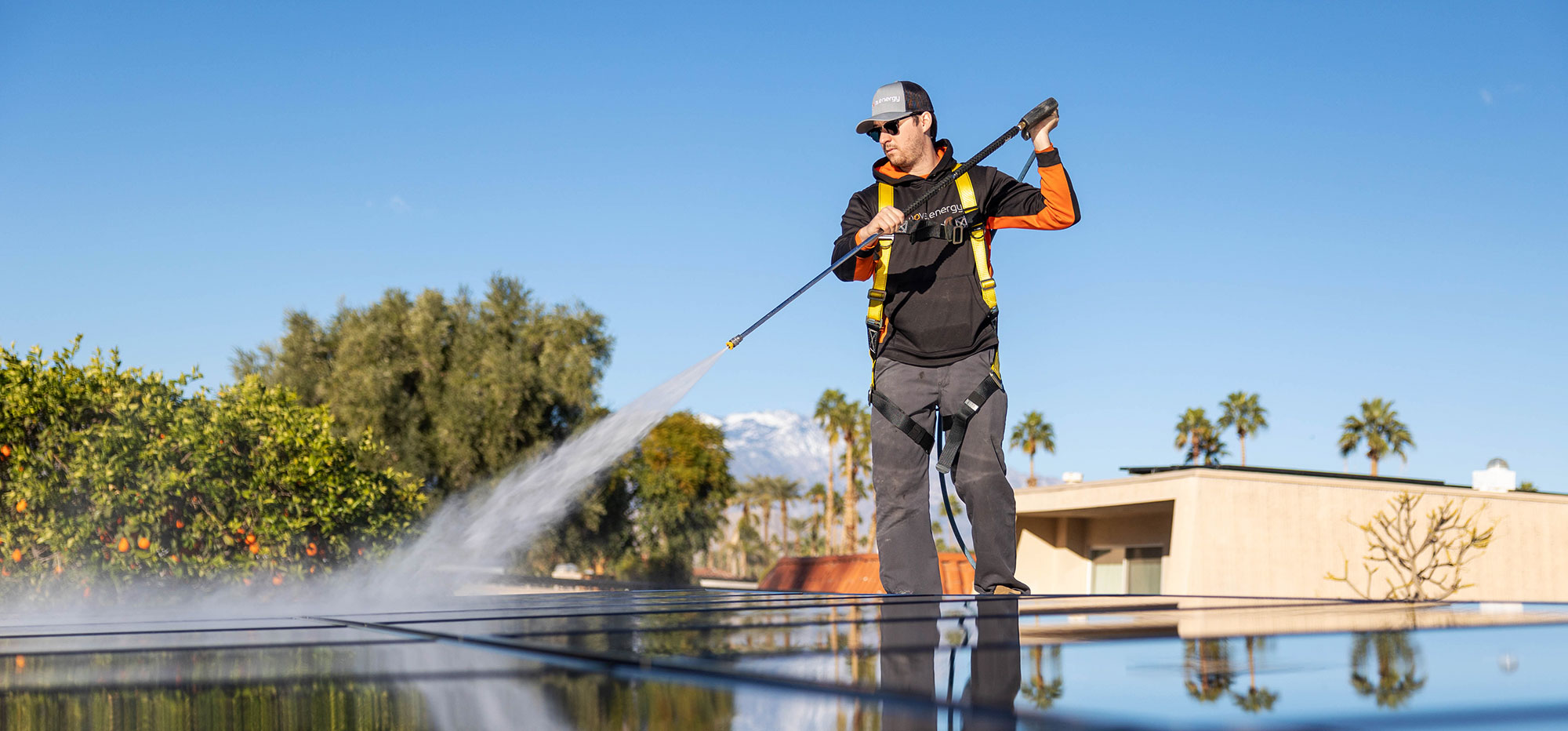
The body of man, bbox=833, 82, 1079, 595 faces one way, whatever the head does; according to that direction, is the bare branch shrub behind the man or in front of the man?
behind

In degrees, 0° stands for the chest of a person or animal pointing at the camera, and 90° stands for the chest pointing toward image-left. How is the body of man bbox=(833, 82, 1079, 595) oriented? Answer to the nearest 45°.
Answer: approximately 0°

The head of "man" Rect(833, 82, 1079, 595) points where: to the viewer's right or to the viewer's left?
to the viewer's left

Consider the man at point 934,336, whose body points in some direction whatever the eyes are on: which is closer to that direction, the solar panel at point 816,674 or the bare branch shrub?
the solar panel

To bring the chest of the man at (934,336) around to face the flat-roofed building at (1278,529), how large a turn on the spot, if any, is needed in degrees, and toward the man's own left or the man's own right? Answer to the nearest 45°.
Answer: approximately 180°

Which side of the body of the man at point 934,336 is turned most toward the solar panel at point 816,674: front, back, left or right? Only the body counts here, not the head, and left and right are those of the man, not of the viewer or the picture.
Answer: front
